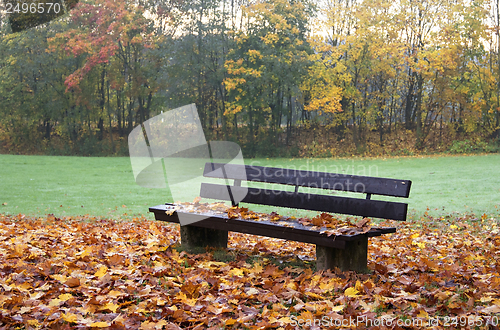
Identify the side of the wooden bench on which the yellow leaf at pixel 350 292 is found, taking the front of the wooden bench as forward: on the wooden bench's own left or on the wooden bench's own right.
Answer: on the wooden bench's own left

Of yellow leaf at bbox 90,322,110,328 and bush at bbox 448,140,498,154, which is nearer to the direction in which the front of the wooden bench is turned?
the yellow leaf

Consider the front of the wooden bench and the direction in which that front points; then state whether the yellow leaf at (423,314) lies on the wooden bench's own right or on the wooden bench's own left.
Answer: on the wooden bench's own left

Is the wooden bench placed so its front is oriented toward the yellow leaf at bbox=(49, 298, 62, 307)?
yes

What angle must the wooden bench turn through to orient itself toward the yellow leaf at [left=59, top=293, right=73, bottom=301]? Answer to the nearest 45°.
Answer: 0° — it already faces it

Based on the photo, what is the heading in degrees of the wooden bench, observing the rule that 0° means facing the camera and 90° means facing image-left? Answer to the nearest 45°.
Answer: approximately 45°

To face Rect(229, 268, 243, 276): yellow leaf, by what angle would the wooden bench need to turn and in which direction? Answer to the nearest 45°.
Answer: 0° — it already faces it
